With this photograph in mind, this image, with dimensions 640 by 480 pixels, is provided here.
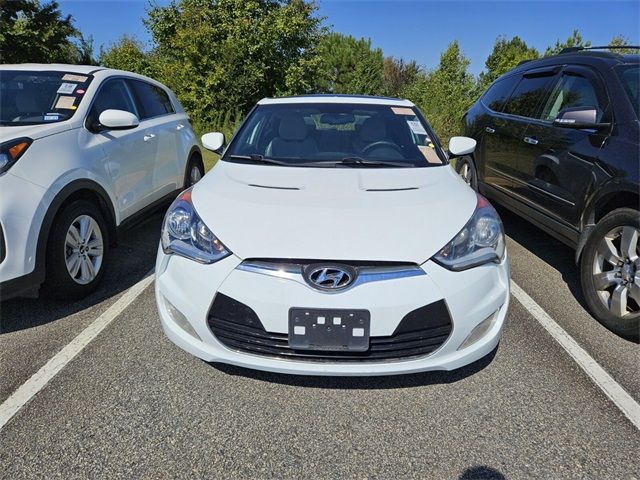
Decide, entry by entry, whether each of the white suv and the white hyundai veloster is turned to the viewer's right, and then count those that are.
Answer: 0

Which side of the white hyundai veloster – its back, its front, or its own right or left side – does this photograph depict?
front

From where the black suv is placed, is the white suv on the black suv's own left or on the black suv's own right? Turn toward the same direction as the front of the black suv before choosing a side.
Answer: on the black suv's own right

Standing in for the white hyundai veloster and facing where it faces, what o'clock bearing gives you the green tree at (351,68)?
The green tree is roughly at 6 o'clock from the white hyundai veloster.

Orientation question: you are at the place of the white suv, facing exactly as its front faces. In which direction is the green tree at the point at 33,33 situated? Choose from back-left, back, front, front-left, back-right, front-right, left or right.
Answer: back-right

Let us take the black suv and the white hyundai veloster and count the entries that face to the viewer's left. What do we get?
0

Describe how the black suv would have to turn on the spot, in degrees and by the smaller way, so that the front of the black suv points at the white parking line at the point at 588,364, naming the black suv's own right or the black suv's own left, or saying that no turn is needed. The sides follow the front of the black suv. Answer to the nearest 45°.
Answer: approximately 45° to the black suv's own right

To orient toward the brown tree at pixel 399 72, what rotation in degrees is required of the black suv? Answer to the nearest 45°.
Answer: approximately 135° to its left
